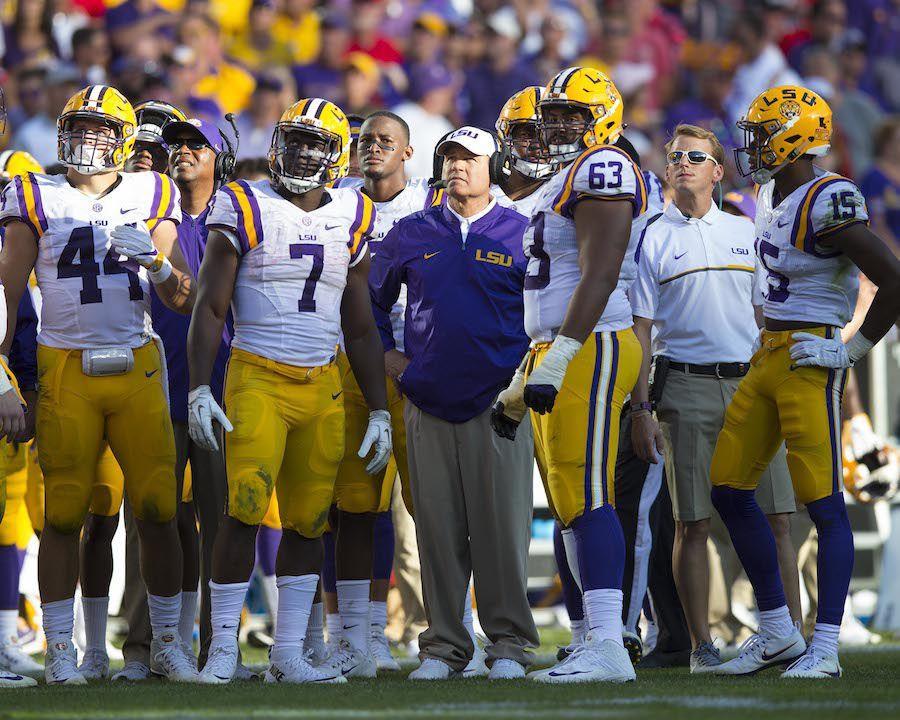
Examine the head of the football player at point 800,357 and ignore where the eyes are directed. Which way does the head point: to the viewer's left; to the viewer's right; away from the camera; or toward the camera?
to the viewer's left

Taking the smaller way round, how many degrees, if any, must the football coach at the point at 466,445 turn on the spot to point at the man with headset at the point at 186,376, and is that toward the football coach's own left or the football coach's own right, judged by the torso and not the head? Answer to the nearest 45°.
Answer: approximately 90° to the football coach's own right

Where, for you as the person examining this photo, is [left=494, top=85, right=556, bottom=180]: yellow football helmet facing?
facing the viewer and to the right of the viewer

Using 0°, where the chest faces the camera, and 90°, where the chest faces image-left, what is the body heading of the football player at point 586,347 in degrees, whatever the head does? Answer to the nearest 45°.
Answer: approximately 90°

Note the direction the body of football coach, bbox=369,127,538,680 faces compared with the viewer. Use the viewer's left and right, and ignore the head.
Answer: facing the viewer

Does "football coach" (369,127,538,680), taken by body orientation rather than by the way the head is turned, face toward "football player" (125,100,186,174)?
no

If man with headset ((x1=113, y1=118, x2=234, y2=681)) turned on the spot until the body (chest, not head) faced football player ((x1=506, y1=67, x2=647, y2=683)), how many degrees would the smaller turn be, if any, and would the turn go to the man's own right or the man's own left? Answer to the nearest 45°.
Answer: approximately 90° to the man's own left

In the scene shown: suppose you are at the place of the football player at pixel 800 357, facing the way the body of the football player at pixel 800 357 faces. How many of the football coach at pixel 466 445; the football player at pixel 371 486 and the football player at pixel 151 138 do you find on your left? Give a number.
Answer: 0

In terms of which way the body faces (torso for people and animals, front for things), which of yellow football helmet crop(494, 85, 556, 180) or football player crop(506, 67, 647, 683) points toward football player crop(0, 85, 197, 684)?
football player crop(506, 67, 647, 683)

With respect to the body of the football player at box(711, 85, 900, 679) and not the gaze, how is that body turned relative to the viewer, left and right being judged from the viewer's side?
facing the viewer and to the left of the viewer

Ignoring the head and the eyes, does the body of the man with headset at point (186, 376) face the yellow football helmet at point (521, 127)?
no

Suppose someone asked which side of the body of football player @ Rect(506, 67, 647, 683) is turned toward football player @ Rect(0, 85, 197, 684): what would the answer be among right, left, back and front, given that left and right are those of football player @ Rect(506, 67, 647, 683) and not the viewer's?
front

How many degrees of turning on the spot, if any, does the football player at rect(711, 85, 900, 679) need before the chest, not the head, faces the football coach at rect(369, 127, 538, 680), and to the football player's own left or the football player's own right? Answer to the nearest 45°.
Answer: approximately 45° to the football player's own right

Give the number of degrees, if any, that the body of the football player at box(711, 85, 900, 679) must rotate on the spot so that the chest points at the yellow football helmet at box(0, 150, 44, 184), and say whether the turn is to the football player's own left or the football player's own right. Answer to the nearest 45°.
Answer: approximately 45° to the football player's own right

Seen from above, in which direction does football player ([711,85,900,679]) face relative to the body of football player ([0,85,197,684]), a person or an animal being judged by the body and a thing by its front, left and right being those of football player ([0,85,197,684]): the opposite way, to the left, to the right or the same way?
to the right

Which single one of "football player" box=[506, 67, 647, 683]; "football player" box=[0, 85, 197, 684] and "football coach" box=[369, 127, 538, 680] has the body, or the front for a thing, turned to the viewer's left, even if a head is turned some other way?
"football player" box=[506, 67, 647, 683]
